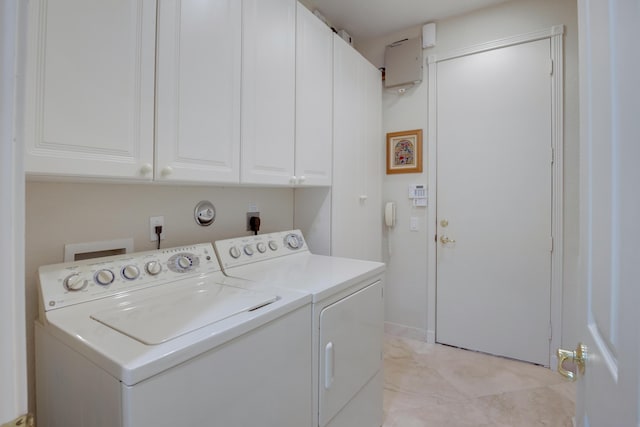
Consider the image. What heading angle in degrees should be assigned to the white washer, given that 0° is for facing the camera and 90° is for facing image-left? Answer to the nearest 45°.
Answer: approximately 315°

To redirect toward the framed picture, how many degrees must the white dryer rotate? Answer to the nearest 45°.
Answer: approximately 90° to its left

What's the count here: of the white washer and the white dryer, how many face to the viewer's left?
0

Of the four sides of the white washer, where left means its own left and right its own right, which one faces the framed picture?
left

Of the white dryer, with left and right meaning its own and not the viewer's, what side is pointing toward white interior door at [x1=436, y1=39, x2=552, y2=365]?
left

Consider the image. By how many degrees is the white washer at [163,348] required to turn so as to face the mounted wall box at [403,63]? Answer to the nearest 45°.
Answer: approximately 90° to its left

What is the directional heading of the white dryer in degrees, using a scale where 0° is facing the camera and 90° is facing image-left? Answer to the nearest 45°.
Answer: approximately 315°
